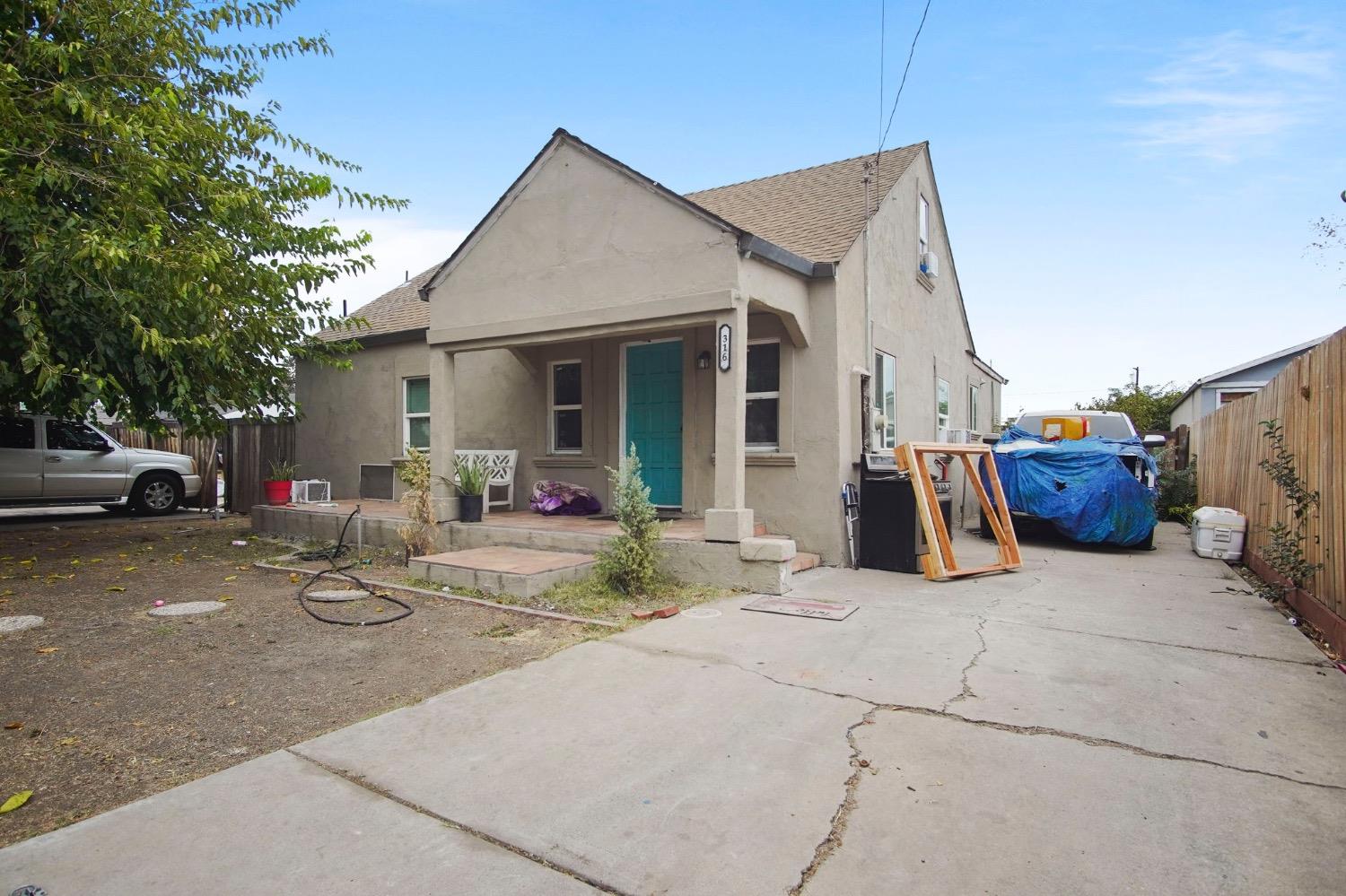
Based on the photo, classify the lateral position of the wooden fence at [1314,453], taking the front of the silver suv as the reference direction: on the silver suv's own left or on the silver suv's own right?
on the silver suv's own right

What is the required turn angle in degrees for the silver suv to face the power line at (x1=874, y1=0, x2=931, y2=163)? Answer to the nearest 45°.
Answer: approximately 45° to its right

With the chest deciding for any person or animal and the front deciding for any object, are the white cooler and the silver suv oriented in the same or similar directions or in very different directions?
very different directions

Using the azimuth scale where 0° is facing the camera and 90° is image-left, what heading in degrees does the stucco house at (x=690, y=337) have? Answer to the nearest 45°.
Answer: approximately 45°

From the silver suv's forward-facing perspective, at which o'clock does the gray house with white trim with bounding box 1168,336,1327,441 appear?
The gray house with white trim is roughly at 1 o'clock from the silver suv.

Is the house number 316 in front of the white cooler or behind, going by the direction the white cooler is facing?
in front

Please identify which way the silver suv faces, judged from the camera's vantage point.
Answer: facing to the right of the viewer

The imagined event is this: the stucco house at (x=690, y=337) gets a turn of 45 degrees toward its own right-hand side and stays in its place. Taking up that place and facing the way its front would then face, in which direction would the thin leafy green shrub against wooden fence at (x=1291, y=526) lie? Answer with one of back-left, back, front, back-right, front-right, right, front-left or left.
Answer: back-left

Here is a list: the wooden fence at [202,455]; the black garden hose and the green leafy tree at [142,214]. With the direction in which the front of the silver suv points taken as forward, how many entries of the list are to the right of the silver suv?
2

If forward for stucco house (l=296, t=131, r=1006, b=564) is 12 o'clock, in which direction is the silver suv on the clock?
The silver suv is roughly at 2 o'clock from the stucco house.
